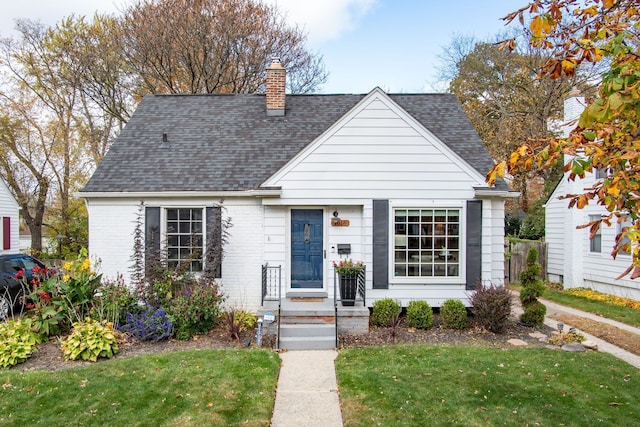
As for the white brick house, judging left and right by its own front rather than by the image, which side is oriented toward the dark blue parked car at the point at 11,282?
right

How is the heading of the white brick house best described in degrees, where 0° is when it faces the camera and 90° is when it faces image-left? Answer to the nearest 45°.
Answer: approximately 0°

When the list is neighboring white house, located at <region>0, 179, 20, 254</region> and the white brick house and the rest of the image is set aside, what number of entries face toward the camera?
2

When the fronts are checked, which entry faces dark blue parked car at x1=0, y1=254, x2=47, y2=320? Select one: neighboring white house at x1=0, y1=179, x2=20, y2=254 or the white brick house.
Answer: the neighboring white house

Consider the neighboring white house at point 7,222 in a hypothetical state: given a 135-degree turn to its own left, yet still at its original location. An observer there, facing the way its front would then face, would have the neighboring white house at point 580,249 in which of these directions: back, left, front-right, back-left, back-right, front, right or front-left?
right

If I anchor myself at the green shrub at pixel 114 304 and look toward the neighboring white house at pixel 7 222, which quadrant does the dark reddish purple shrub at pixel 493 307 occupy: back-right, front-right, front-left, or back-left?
back-right

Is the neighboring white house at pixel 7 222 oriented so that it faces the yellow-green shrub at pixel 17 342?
yes

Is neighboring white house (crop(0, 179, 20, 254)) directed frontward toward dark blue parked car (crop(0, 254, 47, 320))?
yes

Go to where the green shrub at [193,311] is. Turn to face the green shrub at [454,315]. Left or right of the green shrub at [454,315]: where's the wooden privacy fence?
left
